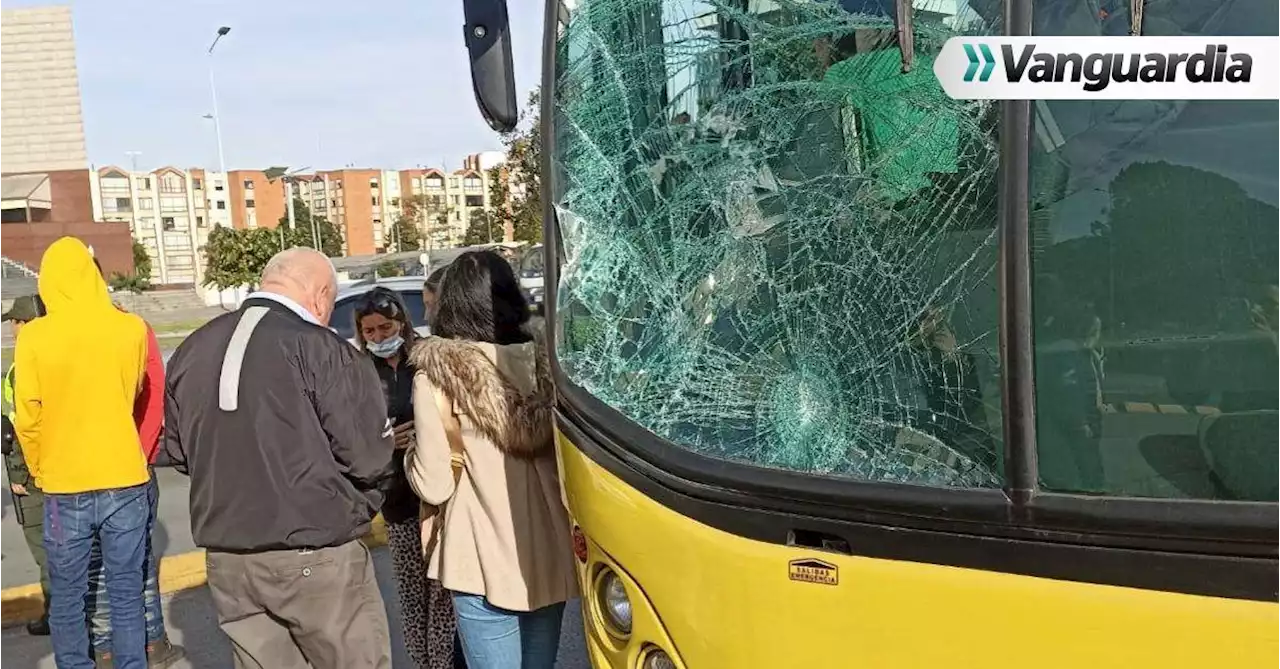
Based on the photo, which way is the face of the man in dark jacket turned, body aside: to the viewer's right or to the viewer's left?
to the viewer's right

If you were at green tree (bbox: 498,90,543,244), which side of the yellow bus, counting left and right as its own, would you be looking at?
right

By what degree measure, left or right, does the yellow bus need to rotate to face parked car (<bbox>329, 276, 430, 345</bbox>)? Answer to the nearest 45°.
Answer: approximately 90° to its right

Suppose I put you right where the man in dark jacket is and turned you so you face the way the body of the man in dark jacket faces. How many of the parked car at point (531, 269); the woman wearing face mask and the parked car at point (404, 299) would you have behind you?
0

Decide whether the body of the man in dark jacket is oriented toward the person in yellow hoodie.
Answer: no

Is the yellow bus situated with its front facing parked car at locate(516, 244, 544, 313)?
no

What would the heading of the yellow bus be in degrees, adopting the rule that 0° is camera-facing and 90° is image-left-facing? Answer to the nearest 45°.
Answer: approximately 45°

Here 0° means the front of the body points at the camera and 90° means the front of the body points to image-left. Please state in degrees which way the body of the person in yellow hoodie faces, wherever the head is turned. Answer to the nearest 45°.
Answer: approximately 180°
